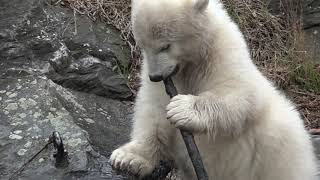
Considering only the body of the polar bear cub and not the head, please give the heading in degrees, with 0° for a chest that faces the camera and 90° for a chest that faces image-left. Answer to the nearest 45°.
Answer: approximately 45°
